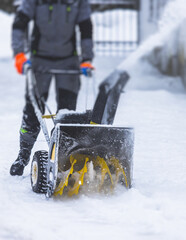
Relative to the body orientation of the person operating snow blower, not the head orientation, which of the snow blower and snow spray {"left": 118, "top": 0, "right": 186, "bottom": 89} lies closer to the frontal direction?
the snow blower

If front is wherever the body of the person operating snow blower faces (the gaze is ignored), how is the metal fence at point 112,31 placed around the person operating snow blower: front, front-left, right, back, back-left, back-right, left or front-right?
back

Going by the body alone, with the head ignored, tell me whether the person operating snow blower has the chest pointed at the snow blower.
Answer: yes

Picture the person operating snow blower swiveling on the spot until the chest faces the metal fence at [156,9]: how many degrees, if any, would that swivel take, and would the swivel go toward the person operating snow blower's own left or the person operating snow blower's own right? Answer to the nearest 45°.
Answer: approximately 180°

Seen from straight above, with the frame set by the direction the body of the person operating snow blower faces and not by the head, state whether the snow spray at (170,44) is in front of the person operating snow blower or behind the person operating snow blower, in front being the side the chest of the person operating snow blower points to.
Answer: behind

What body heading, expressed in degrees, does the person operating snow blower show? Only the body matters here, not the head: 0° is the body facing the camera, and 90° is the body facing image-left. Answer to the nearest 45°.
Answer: approximately 0°
